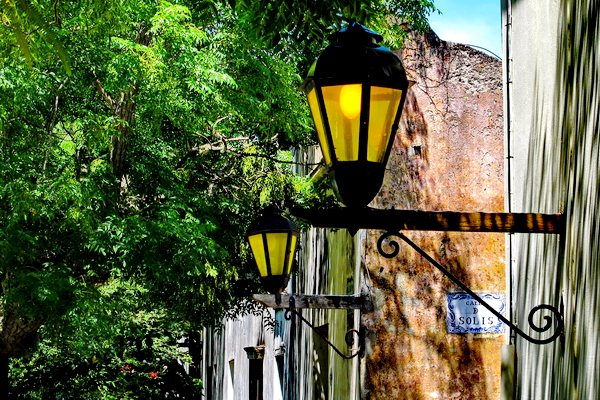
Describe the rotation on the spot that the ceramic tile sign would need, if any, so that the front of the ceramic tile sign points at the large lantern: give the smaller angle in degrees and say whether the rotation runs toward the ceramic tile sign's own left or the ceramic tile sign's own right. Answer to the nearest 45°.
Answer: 0° — it already faces it

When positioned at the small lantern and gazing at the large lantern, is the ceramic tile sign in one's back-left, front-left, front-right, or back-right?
front-left

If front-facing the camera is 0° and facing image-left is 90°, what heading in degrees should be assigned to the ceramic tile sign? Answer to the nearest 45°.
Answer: approximately 0°

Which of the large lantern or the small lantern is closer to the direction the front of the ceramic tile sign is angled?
the large lantern

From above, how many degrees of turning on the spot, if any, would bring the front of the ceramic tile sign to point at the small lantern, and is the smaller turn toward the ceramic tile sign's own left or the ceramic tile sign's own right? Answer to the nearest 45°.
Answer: approximately 45° to the ceramic tile sign's own right
